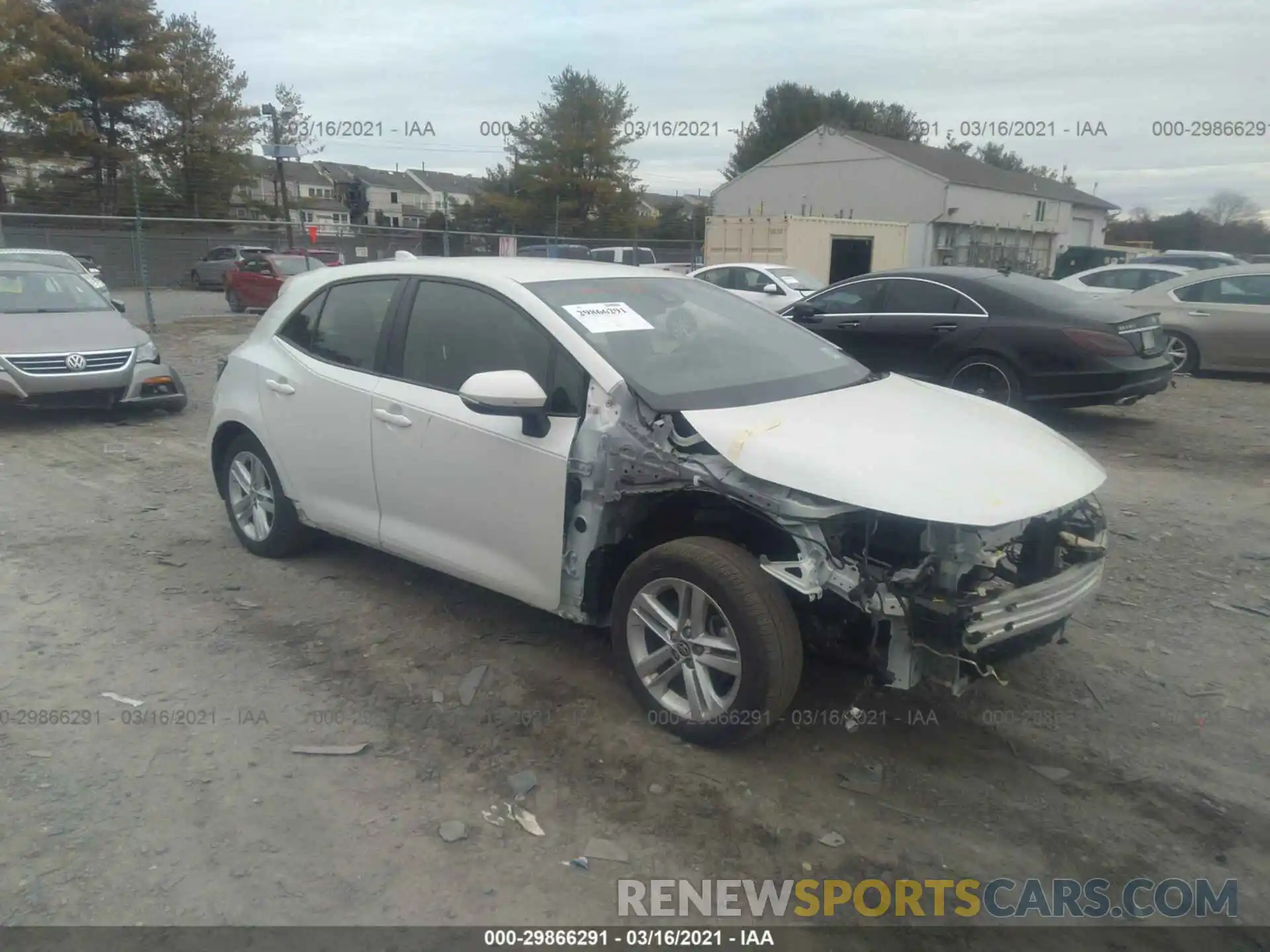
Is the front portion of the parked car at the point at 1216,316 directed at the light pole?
no

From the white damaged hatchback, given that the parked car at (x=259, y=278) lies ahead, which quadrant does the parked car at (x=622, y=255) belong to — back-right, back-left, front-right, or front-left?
front-right

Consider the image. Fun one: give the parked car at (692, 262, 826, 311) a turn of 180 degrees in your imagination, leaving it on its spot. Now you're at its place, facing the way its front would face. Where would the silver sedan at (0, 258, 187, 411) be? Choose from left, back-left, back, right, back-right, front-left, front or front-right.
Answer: left

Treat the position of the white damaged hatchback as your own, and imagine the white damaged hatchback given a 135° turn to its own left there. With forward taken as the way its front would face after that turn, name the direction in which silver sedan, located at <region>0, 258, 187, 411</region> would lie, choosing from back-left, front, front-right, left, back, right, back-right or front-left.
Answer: front-left

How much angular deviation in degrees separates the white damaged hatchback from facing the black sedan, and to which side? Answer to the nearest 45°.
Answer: approximately 90° to its left

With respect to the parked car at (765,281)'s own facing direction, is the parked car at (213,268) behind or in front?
behind

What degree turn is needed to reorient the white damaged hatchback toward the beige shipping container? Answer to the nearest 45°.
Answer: approximately 135° to its left
